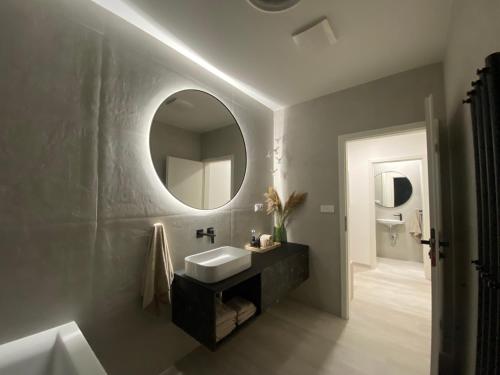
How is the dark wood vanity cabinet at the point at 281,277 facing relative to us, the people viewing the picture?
facing the viewer and to the right of the viewer

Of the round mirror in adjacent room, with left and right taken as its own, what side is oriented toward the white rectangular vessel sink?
front

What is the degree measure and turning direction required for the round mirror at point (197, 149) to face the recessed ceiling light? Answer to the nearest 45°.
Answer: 0° — it already faces it

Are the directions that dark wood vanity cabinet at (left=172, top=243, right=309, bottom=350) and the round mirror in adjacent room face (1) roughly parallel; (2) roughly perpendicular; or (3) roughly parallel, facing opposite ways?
roughly perpendicular

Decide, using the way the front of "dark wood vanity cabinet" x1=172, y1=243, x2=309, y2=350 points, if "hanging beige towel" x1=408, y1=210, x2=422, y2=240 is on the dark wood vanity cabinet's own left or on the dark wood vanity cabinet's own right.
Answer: on the dark wood vanity cabinet's own left

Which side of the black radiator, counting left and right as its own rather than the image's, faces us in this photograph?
left

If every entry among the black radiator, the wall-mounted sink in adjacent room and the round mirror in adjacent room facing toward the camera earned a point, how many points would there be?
2

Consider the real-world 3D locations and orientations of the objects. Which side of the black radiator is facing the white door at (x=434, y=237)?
right

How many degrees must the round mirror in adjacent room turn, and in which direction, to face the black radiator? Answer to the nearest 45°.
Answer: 0° — it already faces it

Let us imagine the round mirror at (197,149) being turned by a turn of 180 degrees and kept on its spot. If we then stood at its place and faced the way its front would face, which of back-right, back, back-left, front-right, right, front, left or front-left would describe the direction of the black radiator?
back

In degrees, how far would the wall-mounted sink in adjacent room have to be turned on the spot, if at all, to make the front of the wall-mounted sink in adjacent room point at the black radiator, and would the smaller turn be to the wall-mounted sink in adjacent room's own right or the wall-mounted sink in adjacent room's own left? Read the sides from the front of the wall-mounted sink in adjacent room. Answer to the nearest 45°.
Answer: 0° — it already faces it

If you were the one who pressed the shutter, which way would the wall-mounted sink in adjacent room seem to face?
facing the viewer

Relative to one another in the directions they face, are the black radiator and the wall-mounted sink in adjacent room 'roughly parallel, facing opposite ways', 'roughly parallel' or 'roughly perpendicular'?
roughly perpendicular

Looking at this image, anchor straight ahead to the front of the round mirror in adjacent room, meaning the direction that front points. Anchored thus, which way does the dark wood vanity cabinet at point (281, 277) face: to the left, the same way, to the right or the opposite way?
to the left

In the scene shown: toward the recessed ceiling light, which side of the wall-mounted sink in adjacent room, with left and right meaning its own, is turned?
front

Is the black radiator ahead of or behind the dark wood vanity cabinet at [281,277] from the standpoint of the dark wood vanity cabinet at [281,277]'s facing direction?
ahead
